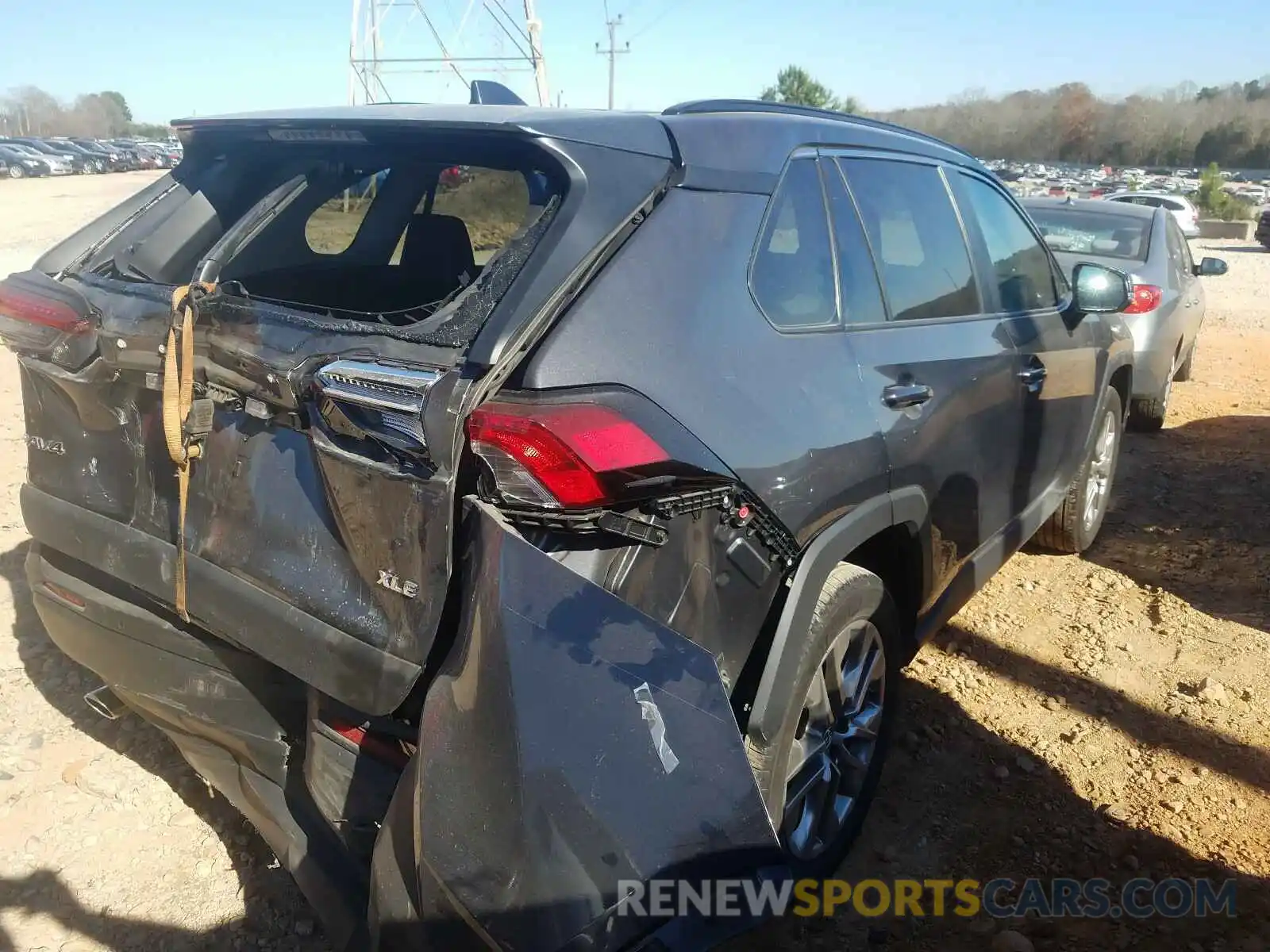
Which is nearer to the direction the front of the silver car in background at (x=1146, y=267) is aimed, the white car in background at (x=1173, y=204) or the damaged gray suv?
the white car in background

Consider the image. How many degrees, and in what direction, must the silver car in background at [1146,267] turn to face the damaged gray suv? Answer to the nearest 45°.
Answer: approximately 180°

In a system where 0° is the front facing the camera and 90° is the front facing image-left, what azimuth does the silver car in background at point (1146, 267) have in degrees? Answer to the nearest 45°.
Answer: approximately 180°

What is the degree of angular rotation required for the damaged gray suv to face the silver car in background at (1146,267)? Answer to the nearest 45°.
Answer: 0° — it already faces it

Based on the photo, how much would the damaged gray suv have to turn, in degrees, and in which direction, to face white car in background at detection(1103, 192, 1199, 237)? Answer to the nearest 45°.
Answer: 0° — it already faces it

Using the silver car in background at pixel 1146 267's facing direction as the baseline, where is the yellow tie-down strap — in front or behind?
behind

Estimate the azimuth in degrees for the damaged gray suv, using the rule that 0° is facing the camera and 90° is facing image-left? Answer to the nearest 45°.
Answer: approximately 225°
